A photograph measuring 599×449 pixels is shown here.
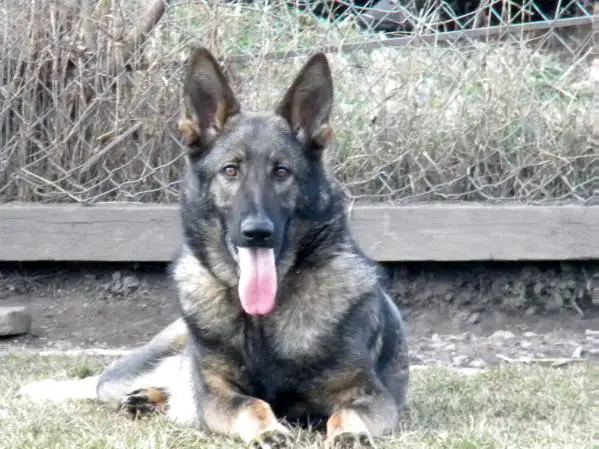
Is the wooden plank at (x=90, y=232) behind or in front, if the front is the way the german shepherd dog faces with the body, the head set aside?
behind

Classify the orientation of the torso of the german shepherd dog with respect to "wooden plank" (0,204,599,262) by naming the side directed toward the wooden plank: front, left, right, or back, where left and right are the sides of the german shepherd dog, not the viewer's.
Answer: back

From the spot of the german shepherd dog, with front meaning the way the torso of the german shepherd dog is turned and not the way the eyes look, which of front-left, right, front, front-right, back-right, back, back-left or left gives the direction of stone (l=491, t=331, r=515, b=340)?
back-left

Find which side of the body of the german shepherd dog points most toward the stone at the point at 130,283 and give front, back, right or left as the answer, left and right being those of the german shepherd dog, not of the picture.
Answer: back

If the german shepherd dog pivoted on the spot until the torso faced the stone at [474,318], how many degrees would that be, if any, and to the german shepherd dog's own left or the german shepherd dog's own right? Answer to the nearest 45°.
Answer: approximately 135° to the german shepherd dog's own left

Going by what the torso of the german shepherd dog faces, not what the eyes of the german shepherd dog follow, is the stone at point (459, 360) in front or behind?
behind

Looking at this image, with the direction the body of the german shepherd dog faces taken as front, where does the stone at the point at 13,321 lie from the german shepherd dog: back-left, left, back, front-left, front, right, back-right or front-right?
back-right

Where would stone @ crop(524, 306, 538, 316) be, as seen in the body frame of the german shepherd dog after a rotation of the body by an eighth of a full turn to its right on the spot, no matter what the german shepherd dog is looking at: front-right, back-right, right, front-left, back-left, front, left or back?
back

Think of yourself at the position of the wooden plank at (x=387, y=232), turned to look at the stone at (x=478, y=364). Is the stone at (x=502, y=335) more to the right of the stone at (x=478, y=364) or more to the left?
left

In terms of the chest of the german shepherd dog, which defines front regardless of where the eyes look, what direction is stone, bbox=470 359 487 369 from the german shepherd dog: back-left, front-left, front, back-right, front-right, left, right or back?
back-left

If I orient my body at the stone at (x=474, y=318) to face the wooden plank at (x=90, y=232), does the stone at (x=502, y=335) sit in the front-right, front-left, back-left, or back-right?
back-left

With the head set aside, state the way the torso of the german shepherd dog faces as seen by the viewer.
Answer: toward the camera
